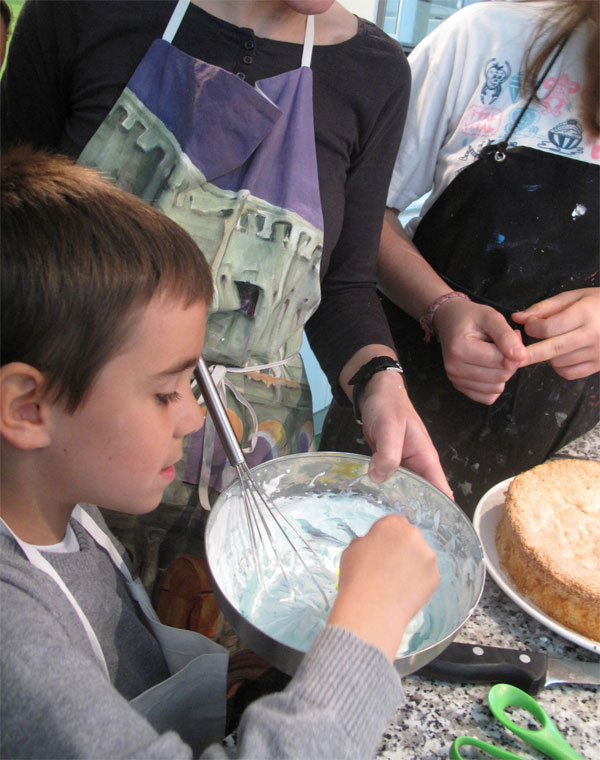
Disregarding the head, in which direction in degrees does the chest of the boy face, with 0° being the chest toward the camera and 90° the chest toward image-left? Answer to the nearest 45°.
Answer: approximately 270°

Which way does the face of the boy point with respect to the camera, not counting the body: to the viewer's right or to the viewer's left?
to the viewer's right
